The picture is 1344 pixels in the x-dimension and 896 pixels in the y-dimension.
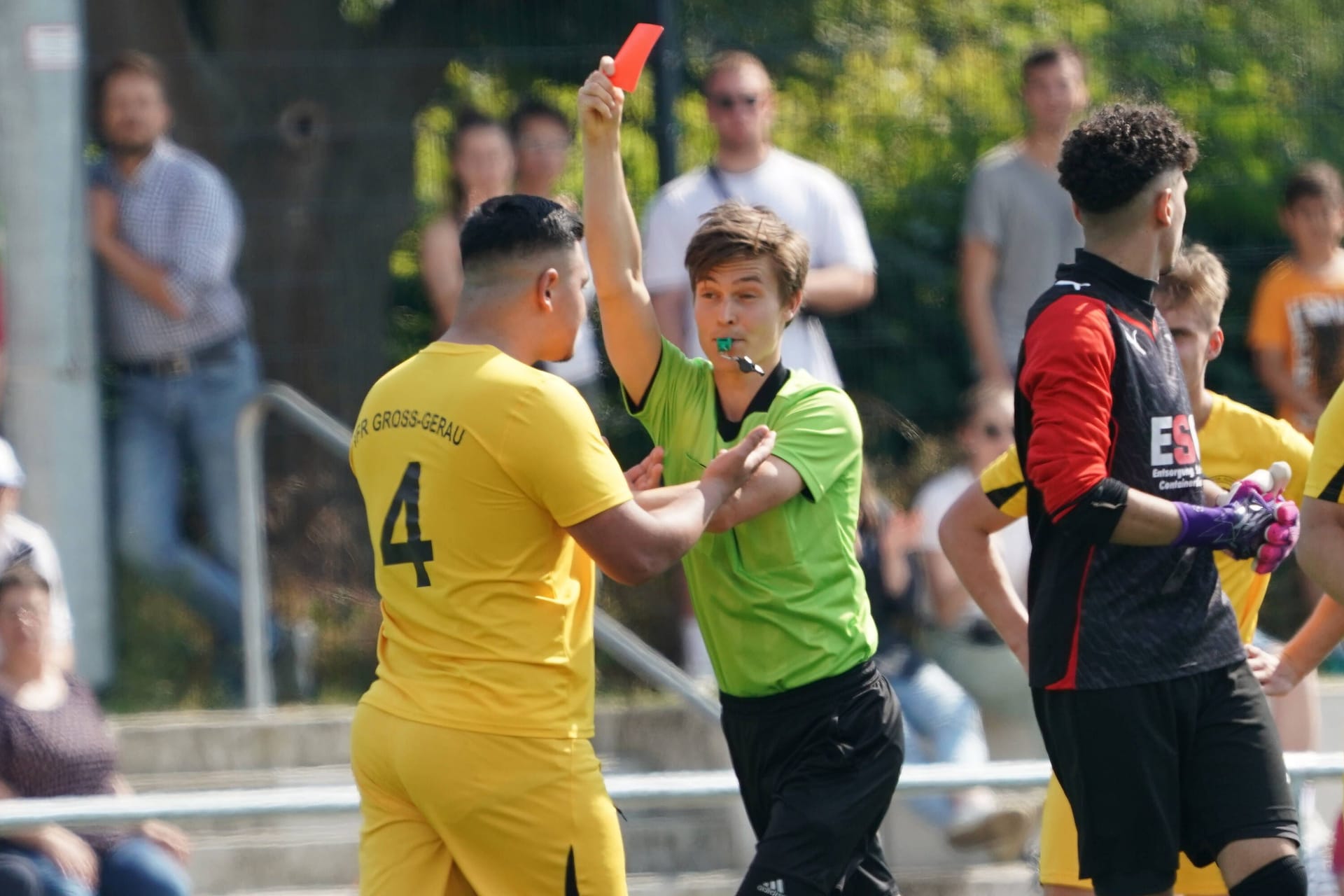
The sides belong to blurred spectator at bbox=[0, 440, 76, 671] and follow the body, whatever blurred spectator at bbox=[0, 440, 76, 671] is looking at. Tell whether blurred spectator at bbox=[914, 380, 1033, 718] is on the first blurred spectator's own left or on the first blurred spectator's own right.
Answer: on the first blurred spectator's own left

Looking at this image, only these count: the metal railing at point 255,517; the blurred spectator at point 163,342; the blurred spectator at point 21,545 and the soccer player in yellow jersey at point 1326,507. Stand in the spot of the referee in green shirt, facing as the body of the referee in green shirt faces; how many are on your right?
3

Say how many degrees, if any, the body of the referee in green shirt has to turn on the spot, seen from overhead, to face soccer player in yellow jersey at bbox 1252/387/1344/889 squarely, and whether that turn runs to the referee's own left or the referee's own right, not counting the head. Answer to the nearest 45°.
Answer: approximately 135° to the referee's own left

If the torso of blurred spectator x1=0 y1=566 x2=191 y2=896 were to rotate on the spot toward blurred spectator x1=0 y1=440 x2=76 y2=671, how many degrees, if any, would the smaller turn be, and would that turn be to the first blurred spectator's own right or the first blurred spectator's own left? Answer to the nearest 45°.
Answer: approximately 180°

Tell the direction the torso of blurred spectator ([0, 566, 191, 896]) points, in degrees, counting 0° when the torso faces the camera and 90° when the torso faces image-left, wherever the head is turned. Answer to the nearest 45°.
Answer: approximately 0°

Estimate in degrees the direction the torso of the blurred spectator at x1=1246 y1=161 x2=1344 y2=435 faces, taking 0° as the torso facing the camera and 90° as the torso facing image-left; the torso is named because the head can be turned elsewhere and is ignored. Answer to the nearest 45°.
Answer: approximately 0°
